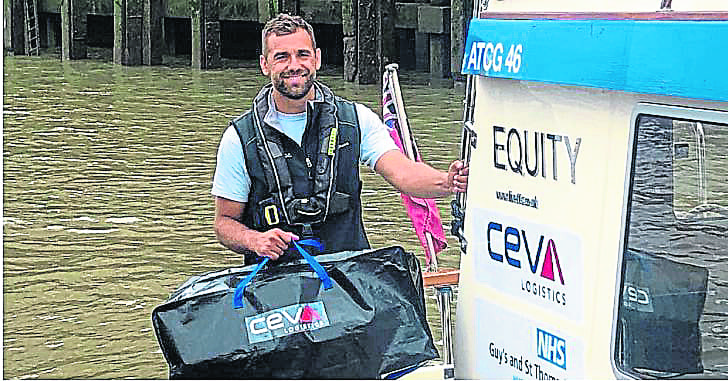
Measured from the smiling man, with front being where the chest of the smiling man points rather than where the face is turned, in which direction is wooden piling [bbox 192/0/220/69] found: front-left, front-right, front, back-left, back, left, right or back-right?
back

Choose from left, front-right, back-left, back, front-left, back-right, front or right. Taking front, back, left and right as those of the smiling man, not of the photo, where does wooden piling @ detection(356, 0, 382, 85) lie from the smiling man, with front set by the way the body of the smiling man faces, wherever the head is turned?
back

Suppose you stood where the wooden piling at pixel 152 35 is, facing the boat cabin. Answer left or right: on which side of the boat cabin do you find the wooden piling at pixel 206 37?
left

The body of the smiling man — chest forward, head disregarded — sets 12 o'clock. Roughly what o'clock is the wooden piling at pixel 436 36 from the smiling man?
The wooden piling is roughly at 6 o'clock from the smiling man.

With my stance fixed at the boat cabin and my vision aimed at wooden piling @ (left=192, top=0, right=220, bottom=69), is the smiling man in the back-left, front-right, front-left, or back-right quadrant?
front-left

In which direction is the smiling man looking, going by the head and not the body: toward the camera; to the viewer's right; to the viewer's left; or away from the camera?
toward the camera

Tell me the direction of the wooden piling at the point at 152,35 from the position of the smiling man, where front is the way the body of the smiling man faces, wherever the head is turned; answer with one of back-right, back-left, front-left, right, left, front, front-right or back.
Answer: back

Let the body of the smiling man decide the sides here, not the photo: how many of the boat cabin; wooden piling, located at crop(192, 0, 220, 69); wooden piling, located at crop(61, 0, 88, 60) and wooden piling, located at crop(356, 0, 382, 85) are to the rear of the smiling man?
3

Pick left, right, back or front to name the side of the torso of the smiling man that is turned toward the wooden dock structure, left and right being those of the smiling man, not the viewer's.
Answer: back

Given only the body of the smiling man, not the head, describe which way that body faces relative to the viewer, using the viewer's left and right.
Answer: facing the viewer

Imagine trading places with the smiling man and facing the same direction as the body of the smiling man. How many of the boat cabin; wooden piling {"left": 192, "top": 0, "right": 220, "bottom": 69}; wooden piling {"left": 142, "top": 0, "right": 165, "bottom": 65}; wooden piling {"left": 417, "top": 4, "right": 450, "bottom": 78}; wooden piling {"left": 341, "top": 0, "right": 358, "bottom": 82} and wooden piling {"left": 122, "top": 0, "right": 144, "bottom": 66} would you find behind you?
5

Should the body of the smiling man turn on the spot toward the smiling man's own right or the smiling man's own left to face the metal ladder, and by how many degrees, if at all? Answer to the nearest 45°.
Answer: approximately 180°

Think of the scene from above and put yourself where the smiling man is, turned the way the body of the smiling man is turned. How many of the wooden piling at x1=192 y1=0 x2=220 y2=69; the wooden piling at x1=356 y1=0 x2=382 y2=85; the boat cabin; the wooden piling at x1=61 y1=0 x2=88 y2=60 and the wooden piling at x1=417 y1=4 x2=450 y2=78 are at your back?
4
